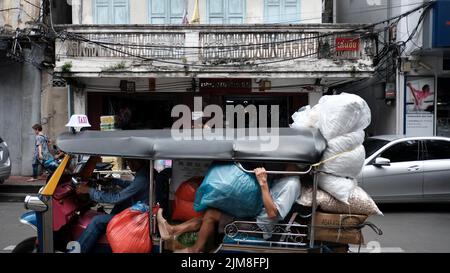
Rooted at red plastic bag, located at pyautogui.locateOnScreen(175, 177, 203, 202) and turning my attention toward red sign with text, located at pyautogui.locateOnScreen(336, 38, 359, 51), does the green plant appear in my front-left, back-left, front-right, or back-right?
front-left

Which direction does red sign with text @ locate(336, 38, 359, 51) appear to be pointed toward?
toward the camera

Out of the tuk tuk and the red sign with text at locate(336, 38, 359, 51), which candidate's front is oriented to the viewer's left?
the tuk tuk

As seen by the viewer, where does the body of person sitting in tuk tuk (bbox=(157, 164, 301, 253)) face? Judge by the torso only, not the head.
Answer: to the viewer's left

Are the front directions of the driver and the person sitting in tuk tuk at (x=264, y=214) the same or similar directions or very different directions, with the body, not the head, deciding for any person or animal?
same or similar directions

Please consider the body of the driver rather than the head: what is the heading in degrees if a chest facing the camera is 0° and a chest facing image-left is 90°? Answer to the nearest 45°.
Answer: approximately 90°

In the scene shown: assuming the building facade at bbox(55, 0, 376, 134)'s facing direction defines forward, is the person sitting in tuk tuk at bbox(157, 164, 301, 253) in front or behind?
in front

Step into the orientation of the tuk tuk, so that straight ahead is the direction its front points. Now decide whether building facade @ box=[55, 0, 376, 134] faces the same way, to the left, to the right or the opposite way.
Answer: to the left

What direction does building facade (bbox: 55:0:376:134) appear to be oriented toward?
toward the camera

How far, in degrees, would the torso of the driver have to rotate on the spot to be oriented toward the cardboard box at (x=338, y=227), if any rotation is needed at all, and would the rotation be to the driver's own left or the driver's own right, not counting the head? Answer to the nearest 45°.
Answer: approximately 135° to the driver's own left

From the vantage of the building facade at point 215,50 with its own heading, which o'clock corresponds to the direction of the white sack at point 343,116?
The white sack is roughly at 12 o'clock from the building facade.

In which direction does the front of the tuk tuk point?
to the viewer's left
